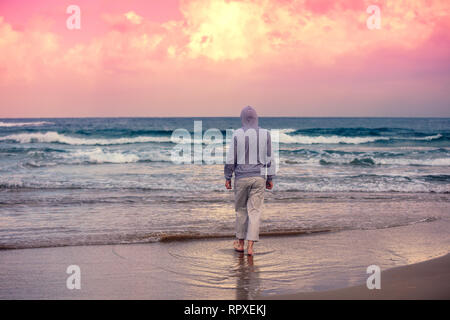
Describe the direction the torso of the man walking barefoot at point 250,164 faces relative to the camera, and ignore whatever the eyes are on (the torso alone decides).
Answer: away from the camera
